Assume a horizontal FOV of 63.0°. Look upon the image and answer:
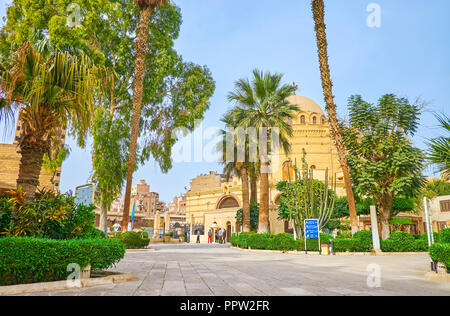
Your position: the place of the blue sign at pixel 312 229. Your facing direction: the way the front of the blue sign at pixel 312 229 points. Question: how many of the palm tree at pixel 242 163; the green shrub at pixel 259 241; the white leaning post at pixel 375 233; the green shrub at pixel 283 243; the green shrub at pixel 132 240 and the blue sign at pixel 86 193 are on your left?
1

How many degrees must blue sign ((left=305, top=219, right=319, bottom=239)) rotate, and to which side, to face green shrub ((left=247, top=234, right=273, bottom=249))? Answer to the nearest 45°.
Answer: approximately 135° to its right

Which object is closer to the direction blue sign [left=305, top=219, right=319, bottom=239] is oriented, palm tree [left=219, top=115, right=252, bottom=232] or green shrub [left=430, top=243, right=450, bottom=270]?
the green shrub

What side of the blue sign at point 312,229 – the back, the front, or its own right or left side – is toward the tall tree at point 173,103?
right

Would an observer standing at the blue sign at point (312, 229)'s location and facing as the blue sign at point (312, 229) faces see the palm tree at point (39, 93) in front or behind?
in front

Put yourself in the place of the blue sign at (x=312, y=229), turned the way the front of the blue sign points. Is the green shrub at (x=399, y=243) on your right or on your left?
on your left

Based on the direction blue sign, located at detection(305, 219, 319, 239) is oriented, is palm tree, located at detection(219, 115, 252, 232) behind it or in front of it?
behind

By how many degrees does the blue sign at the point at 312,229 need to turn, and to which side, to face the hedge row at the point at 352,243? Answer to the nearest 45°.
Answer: approximately 135° to its left

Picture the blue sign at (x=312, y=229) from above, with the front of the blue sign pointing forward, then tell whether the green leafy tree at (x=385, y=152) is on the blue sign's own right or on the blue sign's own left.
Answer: on the blue sign's own left

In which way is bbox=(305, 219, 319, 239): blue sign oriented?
toward the camera

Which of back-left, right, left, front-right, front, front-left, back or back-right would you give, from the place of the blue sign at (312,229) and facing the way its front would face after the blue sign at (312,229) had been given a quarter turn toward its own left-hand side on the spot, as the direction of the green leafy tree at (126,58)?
back

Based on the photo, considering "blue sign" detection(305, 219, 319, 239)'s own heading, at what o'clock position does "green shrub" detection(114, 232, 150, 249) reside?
The green shrub is roughly at 3 o'clock from the blue sign.

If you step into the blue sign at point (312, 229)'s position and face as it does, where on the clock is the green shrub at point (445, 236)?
The green shrub is roughly at 11 o'clock from the blue sign.
